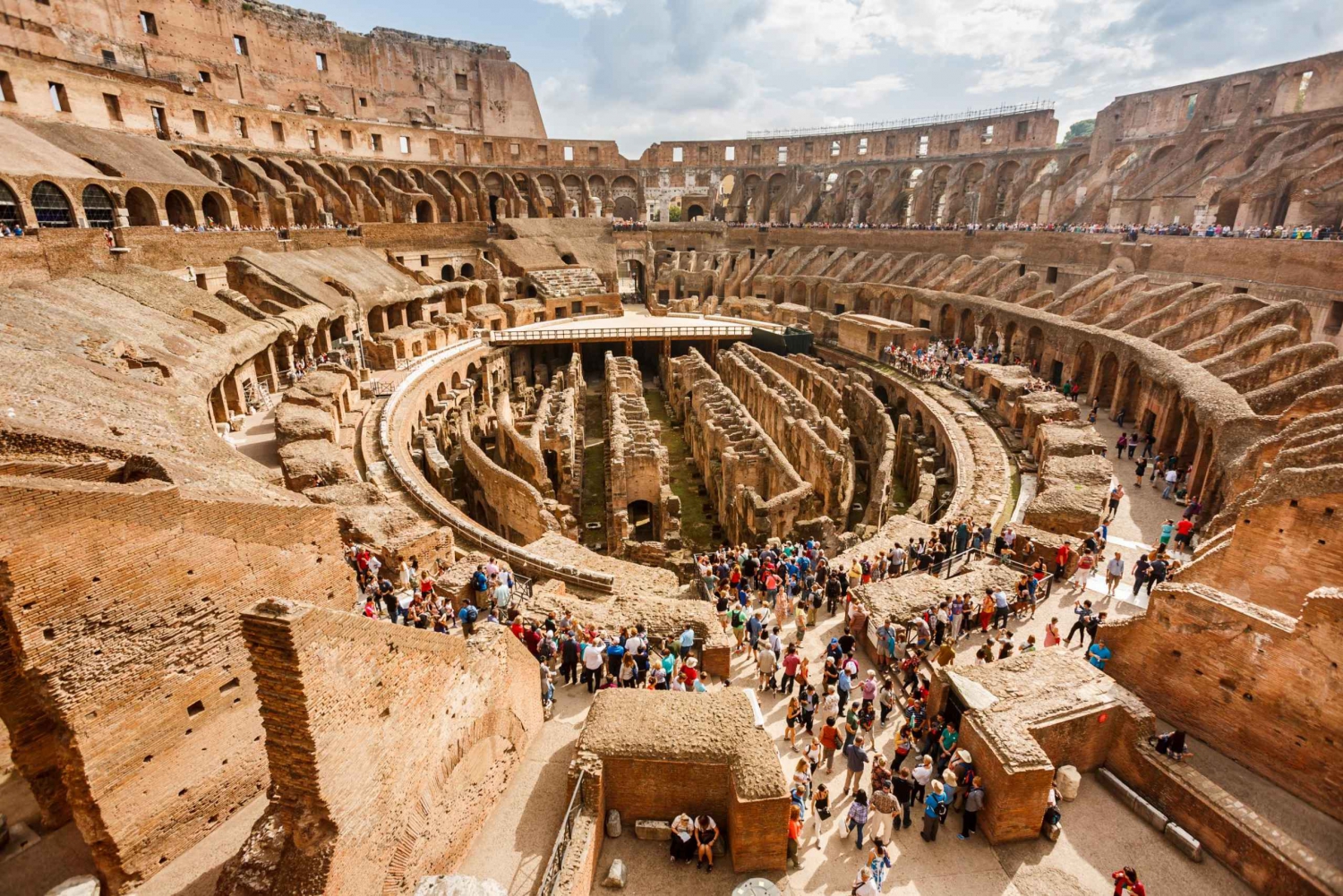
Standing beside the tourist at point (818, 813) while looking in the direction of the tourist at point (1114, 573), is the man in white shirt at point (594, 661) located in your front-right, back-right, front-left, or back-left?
back-left

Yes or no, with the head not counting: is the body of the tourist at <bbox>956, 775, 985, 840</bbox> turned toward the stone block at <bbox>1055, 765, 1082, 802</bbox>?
no

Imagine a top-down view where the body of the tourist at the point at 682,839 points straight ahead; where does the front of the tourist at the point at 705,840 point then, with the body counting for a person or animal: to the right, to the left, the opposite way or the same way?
the same way

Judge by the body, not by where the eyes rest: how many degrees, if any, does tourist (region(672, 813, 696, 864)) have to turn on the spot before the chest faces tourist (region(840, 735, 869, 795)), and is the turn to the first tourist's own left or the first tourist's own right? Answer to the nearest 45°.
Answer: approximately 90° to the first tourist's own left

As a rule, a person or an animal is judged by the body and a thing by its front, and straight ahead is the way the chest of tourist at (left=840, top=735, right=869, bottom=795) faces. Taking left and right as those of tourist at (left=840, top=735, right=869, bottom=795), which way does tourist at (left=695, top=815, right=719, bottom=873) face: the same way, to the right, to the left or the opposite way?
the opposite way

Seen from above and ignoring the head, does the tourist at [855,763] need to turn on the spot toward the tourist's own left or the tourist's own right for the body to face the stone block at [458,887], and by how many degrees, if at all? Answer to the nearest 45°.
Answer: approximately 135° to the tourist's own left

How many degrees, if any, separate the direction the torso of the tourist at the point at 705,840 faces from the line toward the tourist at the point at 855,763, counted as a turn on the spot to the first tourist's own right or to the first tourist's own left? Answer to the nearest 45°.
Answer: approximately 135° to the first tourist's own left

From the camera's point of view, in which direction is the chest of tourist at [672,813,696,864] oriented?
toward the camera

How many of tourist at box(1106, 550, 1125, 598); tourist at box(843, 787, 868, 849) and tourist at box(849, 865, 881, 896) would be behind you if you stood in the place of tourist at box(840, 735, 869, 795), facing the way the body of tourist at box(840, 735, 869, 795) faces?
2

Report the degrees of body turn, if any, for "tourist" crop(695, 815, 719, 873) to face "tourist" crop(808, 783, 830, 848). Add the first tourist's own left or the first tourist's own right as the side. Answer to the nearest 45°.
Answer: approximately 90° to the first tourist's own left

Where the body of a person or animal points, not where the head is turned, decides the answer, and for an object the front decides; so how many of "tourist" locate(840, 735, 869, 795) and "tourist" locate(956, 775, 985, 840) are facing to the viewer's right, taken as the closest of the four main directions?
0

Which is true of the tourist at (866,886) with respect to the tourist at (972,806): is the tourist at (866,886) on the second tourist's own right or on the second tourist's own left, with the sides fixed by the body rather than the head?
on the second tourist's own left

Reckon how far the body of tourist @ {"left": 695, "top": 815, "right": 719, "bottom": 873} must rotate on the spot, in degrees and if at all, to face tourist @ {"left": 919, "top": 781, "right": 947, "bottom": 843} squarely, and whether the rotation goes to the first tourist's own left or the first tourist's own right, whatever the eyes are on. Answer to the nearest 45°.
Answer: approximately 90° to the first tourist's own left

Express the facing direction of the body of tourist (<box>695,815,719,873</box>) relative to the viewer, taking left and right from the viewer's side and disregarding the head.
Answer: facing the viewer
